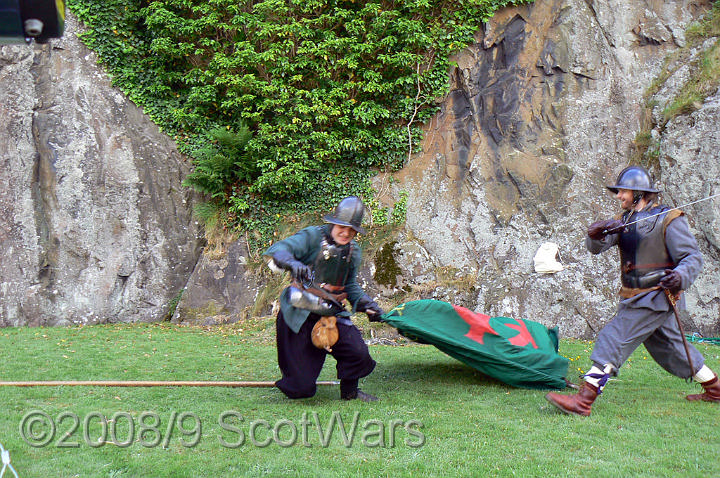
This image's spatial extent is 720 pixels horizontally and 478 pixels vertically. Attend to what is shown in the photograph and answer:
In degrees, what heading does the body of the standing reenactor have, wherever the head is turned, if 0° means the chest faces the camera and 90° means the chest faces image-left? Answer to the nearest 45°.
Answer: approximately 45°

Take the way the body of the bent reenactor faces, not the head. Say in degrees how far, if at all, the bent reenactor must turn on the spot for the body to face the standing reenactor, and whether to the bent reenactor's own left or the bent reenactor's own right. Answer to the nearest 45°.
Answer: approximately 45° to the bent reenactor's own left

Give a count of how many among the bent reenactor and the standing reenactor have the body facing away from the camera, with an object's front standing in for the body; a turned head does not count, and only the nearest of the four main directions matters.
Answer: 0

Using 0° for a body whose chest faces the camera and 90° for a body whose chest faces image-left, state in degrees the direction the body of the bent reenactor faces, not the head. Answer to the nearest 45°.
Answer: approximately 315°
